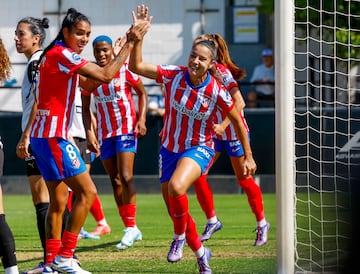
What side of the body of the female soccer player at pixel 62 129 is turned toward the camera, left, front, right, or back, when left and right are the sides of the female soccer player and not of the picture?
right

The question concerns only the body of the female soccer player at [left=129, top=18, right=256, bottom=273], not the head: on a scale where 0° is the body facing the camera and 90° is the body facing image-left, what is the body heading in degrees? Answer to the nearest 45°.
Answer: approximately 0°

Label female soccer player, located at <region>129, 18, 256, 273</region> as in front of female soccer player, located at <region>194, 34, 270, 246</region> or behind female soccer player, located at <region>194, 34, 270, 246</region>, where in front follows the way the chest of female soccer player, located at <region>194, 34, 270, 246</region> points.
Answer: in front

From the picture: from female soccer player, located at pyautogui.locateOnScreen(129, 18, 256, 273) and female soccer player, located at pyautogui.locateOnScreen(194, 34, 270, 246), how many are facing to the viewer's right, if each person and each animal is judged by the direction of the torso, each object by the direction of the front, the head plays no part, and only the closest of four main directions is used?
0

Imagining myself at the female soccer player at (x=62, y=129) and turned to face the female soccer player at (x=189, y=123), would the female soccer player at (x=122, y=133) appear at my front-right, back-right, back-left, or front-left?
front-left

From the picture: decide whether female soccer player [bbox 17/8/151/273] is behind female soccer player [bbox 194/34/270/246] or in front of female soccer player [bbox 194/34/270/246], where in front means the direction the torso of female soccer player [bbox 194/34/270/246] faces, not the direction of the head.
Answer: in front

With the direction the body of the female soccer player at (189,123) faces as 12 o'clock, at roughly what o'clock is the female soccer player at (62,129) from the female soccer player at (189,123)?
the female soccer player at (62,129) is roughly at 2 o'clock from the female soccer player at (189,123).

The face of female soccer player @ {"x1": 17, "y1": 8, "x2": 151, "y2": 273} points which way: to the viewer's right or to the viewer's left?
to the viewer's right

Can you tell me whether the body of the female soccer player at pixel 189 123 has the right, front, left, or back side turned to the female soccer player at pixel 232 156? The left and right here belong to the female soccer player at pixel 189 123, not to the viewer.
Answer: back

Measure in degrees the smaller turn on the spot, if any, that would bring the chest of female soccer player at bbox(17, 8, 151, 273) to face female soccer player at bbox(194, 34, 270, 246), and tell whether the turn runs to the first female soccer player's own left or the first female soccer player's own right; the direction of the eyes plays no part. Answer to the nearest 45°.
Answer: approximately 45° to the first female soccer player's own left

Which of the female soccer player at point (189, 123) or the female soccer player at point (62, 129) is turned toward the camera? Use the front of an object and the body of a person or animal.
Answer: the female soccer player at point (189, 123)

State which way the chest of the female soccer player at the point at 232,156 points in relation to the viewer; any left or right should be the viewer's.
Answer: facing the viewer and to the left of the viewer

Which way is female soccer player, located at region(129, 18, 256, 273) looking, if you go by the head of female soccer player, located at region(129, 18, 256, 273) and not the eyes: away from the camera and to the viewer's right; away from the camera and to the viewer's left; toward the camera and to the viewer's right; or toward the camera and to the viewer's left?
toward the camera and to the viewer's left
